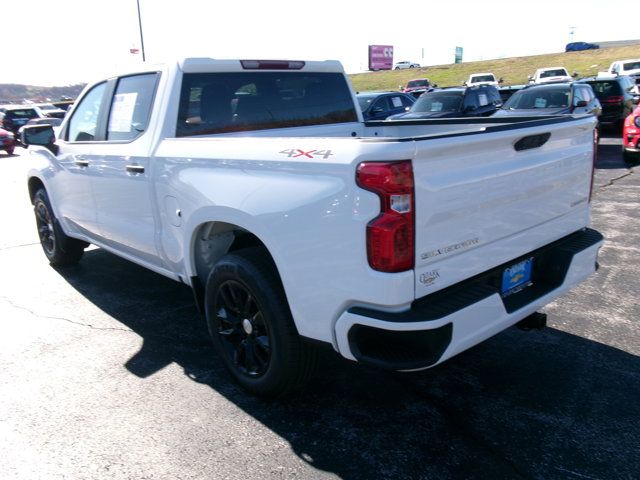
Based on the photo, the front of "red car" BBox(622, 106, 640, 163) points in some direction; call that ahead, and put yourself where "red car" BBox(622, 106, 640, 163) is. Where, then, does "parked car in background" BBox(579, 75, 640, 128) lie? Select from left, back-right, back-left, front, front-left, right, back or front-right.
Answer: back-right

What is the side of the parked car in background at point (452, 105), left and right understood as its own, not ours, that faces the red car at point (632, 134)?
left

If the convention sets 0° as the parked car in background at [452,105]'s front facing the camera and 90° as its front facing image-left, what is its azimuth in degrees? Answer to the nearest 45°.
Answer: approximately 45°

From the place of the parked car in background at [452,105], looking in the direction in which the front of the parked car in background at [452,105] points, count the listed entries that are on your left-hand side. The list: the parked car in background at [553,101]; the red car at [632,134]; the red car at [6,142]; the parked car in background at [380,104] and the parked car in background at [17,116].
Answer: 2

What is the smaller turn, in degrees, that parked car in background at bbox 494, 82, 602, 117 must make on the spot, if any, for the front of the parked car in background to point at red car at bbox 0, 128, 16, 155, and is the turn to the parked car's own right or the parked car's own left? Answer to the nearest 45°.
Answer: approximately 45° to the parked car's own right

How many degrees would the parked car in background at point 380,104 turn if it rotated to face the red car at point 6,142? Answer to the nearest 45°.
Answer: approximately 45° to its right

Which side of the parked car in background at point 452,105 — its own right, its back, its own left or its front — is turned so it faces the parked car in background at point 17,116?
right

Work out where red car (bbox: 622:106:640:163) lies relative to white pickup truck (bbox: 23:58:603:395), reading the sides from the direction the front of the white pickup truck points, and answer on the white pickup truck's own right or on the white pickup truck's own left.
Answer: on the white pickup truck's own right
